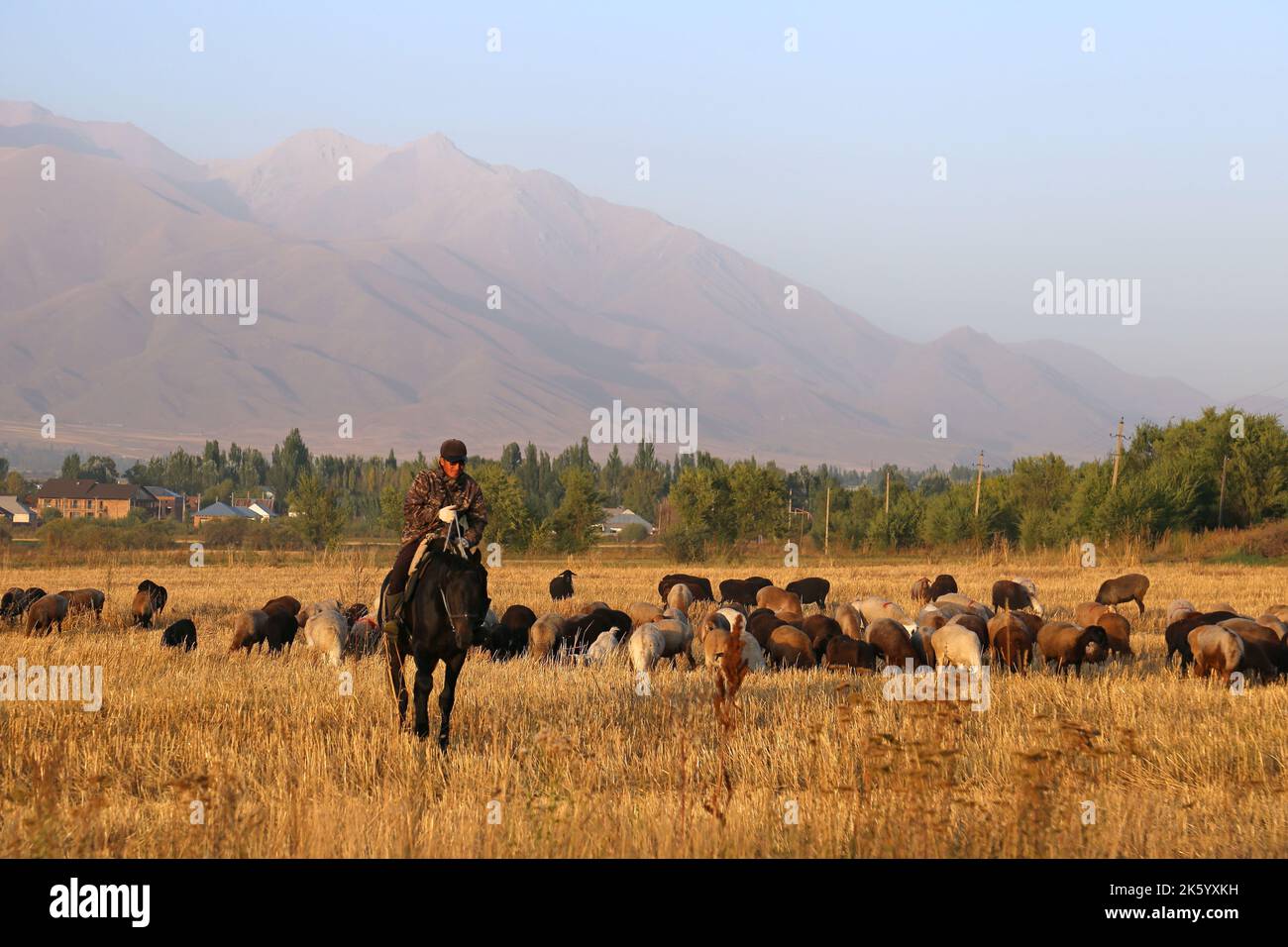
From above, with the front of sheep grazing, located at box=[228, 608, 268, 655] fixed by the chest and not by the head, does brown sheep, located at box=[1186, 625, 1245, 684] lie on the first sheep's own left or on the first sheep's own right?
on the first sheep's own left

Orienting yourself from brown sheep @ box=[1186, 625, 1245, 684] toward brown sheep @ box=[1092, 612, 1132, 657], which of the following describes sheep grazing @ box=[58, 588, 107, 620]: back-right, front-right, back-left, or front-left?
front-left

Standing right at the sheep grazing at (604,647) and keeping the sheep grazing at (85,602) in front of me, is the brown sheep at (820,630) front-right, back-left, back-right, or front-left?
back-right

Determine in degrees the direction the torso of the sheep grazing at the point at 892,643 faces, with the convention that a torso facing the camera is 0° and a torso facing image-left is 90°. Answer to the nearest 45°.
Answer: approximately 315°

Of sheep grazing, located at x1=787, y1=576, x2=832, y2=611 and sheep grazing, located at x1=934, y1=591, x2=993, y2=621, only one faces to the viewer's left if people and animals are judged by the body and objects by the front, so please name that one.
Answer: sheep grazing, located at x1=787, y1=576, x2=832, y2=611

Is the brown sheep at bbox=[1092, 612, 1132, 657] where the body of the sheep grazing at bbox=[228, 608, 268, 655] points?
no

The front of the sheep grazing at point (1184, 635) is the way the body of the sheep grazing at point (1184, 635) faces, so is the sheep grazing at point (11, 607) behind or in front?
in front

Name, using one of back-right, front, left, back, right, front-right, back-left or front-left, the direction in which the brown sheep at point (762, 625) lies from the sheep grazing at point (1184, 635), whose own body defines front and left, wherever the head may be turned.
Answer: front

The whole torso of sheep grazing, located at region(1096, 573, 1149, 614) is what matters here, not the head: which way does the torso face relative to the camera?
to the viewer's left
